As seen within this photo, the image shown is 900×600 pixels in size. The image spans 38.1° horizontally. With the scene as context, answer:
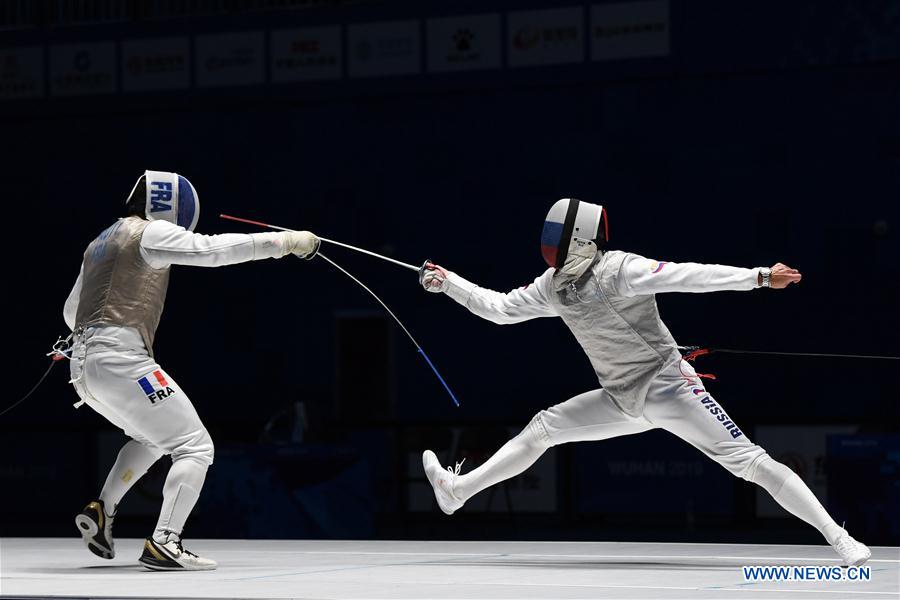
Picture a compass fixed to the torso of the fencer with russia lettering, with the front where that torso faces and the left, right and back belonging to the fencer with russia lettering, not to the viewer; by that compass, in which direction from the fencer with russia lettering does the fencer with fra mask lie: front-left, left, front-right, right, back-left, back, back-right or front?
front-right

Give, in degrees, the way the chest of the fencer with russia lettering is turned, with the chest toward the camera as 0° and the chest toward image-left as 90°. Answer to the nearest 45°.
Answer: approximately 45°
